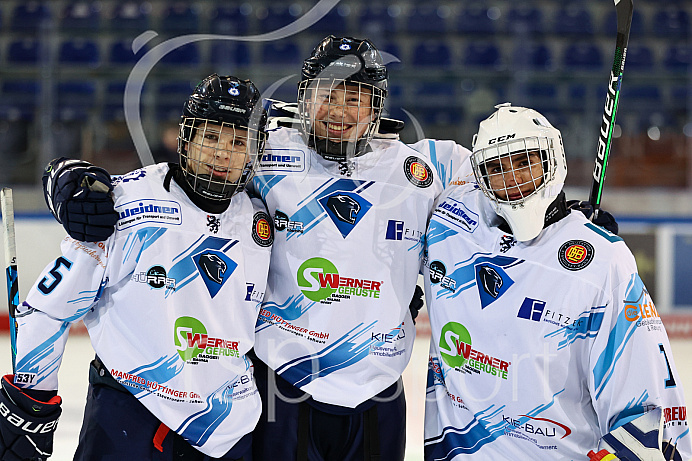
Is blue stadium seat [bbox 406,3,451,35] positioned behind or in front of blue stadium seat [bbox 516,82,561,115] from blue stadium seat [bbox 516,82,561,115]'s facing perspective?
behind

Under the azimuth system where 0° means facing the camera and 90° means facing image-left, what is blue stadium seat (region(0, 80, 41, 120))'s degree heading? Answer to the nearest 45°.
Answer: approximately 0°

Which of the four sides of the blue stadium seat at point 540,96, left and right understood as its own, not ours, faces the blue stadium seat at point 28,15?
right

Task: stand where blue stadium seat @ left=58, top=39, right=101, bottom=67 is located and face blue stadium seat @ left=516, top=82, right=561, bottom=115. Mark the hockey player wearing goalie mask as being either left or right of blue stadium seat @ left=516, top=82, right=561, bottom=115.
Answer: right

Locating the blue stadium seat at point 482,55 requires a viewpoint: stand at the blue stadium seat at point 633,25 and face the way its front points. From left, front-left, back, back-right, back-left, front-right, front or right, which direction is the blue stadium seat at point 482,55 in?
front-right

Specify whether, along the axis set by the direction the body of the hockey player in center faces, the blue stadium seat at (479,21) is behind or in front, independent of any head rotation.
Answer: behind

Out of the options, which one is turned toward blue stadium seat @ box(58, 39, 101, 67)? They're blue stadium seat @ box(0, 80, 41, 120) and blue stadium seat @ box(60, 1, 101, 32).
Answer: blue stadium seat @ box(60, 1, 101, 32)
